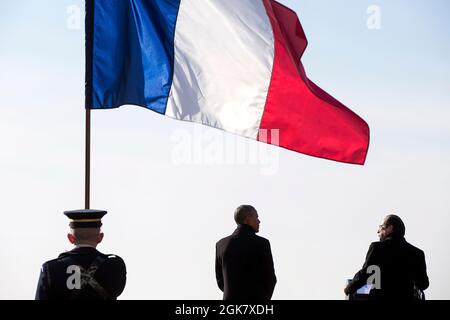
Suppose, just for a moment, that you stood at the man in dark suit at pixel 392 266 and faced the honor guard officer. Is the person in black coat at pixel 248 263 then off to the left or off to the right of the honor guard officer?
right

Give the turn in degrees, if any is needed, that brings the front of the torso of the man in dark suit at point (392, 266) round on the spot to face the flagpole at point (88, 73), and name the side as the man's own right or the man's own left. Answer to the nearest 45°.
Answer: approximately 45° to the man's own left

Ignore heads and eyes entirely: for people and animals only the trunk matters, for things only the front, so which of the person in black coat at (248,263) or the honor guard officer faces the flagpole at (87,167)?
the honor guard officer

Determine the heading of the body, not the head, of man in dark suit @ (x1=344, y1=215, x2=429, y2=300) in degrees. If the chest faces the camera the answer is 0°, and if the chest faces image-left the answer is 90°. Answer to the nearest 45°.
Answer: approximately 135°

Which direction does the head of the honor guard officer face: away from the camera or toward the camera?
away from the camera

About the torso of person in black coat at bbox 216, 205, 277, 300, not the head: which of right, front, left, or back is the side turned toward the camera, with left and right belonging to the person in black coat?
back

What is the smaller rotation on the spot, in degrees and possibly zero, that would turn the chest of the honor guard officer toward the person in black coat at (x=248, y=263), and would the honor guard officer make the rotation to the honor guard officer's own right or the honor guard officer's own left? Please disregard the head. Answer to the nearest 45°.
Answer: approximately 45° to the honor guard officer's own right

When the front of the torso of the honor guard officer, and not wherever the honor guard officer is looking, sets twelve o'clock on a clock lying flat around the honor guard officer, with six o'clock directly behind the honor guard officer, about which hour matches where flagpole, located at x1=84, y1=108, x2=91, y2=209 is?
The flagpole is roughly at 12 o'clock from the honor guard officer.

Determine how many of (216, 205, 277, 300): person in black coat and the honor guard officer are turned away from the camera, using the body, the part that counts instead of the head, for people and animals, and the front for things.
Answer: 2

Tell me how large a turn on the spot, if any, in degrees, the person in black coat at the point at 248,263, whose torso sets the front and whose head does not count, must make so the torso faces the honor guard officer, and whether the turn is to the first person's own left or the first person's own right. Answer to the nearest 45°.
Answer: approximately 135° to the first person's own left

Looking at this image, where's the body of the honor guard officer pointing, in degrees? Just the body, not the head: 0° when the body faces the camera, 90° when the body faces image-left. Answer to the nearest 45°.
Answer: approximately 180°
